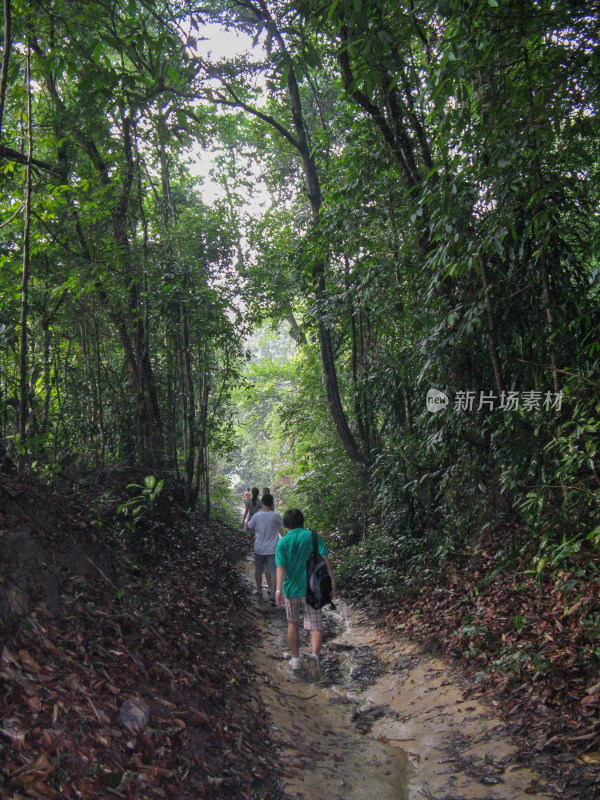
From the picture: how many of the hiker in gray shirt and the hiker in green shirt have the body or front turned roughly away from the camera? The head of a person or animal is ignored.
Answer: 2

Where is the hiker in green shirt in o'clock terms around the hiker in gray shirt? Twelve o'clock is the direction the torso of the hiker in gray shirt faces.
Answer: The hiker in green shirt is roughly at 6 o'clock from the hiker in gray shirt.

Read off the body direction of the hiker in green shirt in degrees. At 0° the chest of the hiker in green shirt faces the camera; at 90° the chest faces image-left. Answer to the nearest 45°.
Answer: approximately 180°

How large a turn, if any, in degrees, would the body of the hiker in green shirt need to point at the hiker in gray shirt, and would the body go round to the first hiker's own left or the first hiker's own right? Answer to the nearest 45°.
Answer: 0° — they already face them

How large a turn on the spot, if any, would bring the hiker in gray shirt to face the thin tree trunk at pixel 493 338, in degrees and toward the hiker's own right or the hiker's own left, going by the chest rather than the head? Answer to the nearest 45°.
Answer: approximately 135° to the hiker's own right

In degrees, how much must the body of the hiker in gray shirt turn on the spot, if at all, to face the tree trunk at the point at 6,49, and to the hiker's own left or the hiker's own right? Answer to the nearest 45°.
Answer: approximately 180°

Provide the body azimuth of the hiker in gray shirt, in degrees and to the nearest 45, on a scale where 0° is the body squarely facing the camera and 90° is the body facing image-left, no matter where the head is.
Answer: approximately 180°

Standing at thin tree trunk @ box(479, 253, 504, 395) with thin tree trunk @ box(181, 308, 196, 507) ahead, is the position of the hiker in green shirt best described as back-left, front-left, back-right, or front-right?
front-left
